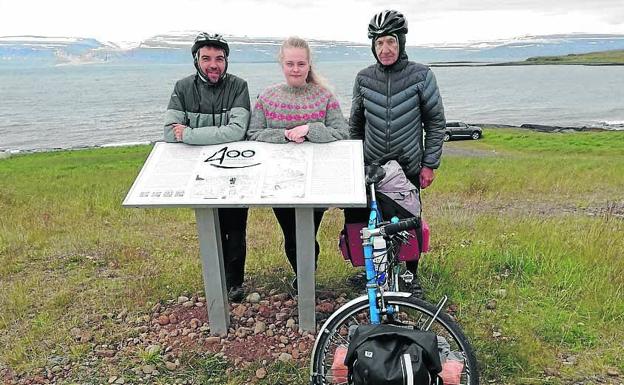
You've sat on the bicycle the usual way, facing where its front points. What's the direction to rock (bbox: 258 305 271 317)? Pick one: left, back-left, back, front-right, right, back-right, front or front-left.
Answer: back-right

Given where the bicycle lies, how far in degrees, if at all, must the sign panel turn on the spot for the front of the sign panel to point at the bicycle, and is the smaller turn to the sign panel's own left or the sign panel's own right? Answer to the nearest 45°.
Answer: approximately 45° to the sign panel's own left

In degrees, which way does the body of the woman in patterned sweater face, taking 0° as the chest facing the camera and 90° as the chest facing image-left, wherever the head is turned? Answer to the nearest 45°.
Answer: approximately 0°
